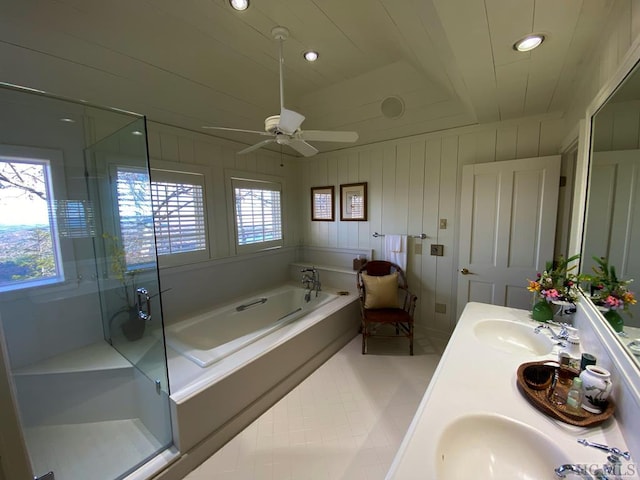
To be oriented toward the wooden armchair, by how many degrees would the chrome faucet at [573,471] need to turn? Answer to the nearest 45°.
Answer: approximately 45° to its right

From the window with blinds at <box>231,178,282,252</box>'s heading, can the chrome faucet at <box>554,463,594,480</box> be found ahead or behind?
ahead

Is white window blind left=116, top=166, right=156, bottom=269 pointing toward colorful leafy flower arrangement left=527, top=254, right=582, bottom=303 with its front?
yes

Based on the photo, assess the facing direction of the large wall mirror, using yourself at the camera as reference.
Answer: facing to the left of the viewer

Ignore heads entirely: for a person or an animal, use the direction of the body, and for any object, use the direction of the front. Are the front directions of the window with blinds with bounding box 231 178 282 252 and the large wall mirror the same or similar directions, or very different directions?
very different directions

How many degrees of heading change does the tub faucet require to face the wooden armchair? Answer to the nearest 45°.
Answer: approximately 90° to its left

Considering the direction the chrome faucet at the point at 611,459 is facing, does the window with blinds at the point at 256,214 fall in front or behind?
in front

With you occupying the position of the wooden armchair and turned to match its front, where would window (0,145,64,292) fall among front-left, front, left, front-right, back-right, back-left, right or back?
front-right

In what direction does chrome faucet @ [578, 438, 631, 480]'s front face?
to the viewer's left

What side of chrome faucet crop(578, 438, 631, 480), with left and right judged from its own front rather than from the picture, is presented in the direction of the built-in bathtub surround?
front

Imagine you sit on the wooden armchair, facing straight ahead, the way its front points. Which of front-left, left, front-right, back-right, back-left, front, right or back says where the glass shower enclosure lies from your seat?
front-right

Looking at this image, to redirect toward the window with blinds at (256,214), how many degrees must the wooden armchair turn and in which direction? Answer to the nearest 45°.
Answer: approximately 90° to its right

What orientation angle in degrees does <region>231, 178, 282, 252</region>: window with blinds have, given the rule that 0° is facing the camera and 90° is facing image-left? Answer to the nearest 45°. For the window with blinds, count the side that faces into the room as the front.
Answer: approximately 315°
